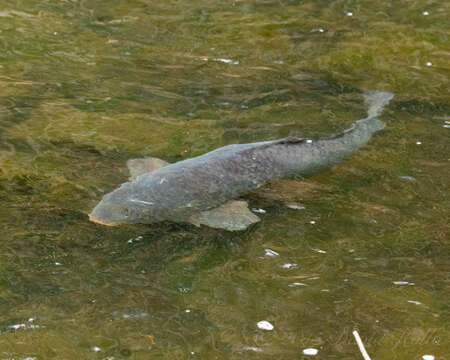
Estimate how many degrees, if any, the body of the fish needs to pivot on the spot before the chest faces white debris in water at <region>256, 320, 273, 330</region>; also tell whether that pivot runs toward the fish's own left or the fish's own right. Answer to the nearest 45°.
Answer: approximately 45° to the fish's own left

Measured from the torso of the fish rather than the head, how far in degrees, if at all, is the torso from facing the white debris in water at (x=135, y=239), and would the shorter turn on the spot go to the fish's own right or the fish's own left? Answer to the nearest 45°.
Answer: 0° — it already faces it

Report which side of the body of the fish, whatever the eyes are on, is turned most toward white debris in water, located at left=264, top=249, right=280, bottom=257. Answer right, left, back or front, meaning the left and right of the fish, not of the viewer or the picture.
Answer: left

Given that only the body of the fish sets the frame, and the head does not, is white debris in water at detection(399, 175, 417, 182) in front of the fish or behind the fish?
behind

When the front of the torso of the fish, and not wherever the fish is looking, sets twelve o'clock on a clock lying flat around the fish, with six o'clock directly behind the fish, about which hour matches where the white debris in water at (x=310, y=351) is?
The white debris in water is roughly at 10 o'clock from the fish.

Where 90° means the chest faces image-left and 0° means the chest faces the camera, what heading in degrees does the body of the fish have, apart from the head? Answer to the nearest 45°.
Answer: approximately 45°

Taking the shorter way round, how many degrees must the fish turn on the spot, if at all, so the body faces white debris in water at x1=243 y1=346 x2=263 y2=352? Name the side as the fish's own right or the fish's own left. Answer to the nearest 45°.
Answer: approximately 45° to the fish's own left
